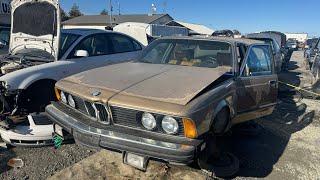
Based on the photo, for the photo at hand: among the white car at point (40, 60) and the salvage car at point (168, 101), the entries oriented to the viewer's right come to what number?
0

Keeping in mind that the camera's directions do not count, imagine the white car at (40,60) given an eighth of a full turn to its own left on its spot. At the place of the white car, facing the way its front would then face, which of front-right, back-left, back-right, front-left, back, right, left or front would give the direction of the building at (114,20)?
back

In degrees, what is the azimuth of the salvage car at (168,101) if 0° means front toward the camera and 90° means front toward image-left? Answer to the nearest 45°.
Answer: approximately 45°

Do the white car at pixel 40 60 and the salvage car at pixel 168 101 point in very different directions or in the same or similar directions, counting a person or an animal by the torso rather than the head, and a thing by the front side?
same or similar directions

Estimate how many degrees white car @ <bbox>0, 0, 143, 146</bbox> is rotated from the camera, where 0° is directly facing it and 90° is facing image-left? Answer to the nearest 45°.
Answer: approximately 45°

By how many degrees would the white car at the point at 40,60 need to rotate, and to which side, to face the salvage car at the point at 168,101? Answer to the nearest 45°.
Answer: approximately 90° to its left

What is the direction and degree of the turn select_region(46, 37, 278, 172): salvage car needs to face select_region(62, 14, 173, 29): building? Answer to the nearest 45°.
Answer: approximately 135° to its right
